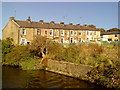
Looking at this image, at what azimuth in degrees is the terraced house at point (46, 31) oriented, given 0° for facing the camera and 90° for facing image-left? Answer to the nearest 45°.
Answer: approximately 315°

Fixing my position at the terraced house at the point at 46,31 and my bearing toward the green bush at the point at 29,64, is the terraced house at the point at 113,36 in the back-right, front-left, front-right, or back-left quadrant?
back-left

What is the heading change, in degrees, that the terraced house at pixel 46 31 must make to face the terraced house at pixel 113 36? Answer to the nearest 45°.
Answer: approximately 45° to its left

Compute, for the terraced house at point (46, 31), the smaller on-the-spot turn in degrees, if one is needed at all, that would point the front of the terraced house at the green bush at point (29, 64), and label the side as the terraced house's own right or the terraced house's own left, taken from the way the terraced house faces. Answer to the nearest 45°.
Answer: approximately 45° to the terraced house's own right
